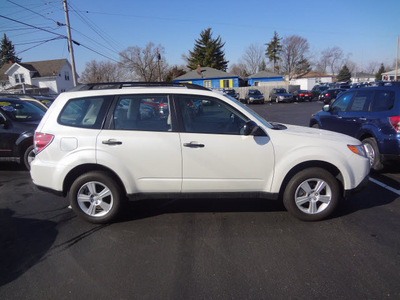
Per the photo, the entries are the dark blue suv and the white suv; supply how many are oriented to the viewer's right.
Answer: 1

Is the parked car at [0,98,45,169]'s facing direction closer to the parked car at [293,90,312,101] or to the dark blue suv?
the dark blue suv

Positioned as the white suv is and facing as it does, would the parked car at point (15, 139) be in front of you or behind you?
behind

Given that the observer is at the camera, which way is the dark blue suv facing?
facing away from the viewer and to the left of the viewer

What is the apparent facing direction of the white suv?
to the viewer's right

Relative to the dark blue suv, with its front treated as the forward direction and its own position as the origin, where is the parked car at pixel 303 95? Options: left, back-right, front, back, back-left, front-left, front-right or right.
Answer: front-right

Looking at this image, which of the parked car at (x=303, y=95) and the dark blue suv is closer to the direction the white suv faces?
the dark blue suv

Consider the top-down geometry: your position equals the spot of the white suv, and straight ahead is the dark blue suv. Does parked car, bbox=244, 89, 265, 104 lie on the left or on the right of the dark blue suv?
left
